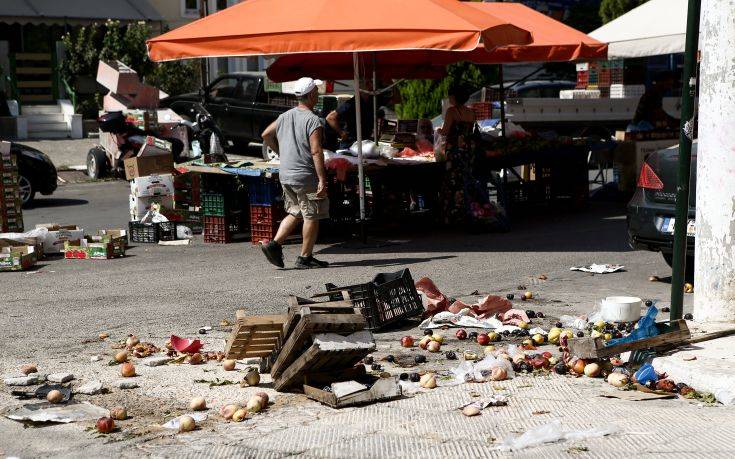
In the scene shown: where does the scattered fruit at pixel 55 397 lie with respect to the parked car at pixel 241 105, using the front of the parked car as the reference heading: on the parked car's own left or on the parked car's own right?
on the parked car's own left

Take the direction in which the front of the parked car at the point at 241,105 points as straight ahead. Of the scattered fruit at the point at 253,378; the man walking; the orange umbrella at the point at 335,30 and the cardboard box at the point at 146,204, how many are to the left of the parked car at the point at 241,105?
4

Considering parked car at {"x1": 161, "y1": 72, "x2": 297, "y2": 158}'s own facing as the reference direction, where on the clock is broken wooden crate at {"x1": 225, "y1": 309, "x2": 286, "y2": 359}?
The broken wooden crate is roughly at 9 o'clock from the parked car.

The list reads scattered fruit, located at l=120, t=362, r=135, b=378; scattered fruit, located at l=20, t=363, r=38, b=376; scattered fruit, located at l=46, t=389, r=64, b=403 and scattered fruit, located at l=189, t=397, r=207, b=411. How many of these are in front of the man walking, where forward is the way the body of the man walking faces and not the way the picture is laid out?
0

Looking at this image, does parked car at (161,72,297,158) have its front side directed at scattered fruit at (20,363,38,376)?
no

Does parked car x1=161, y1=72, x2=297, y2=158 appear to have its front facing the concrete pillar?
no

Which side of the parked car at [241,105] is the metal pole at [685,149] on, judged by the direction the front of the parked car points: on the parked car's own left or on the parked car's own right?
on the parked car's own left

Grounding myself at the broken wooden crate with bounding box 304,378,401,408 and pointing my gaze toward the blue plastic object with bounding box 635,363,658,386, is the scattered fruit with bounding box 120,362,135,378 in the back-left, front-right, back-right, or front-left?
back-left

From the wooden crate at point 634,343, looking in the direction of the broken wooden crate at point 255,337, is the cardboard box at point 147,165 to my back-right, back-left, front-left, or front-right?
front-right

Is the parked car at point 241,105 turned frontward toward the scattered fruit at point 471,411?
no

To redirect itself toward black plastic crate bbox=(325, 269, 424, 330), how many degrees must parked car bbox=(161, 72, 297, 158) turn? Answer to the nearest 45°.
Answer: approximately 90° to its left

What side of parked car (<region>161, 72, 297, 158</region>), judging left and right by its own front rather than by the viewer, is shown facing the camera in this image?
left

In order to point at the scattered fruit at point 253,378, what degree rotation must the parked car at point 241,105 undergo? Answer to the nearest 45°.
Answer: approximately 90° to its left

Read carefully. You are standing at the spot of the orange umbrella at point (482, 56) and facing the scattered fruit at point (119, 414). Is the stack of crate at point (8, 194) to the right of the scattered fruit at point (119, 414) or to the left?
right
